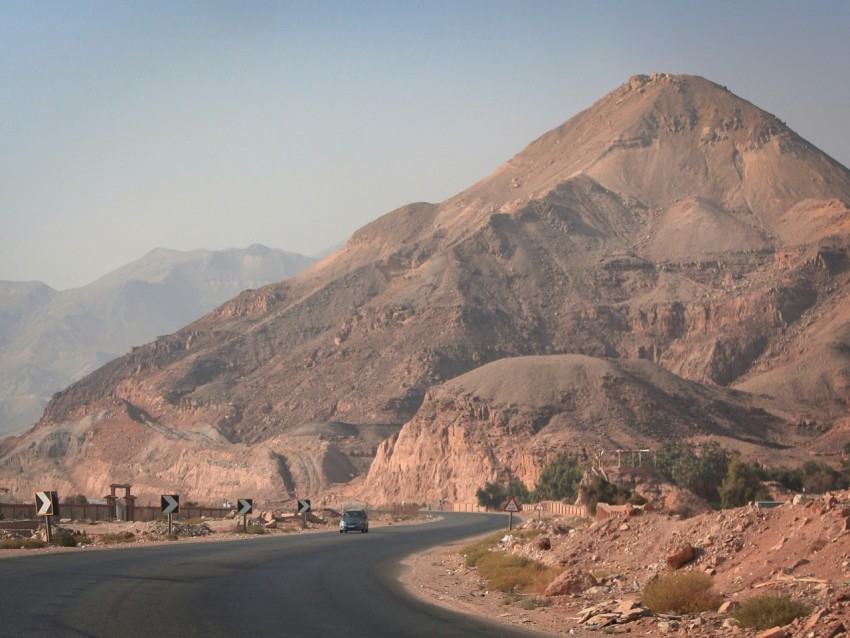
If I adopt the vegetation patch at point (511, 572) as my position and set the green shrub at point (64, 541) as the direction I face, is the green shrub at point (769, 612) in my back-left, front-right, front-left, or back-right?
back-left

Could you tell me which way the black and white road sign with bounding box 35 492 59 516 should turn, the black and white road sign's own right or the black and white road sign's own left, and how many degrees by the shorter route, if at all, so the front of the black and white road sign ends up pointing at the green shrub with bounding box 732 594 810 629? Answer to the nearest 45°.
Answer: approximately 45° to the black and white road sign's own left

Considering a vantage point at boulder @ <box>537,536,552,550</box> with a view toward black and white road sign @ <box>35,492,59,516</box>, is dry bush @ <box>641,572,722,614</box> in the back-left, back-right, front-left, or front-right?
back-left

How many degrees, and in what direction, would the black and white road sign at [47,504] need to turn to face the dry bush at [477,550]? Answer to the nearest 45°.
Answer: approximately 90° to its left

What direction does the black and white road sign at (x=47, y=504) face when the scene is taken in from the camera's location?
facing the viewer

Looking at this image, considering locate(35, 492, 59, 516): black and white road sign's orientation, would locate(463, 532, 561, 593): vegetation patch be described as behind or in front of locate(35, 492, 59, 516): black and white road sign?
in front

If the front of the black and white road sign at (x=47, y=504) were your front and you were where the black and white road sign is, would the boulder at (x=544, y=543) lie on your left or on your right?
on your left

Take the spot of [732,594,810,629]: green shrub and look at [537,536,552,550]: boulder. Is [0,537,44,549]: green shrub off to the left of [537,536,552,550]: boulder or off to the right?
left

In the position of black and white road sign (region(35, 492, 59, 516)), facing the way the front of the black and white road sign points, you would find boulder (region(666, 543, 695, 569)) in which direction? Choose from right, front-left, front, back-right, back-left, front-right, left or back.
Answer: front-left

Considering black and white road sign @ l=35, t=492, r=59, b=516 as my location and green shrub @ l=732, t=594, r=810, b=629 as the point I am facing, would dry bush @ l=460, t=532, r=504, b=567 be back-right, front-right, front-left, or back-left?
front-left

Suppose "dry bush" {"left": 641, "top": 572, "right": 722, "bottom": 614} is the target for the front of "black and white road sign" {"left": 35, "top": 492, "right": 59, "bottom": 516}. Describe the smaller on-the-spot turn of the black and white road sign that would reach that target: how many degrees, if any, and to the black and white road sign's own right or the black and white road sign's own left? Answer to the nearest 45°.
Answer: approximately 45° to the black and white road sign's own left
